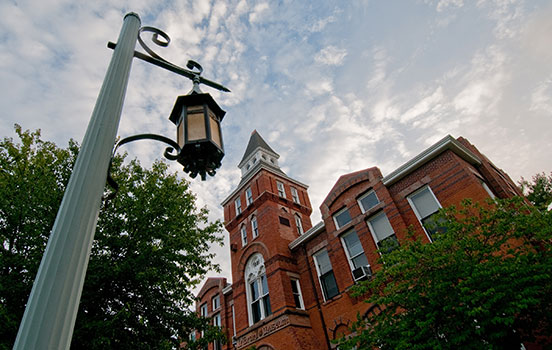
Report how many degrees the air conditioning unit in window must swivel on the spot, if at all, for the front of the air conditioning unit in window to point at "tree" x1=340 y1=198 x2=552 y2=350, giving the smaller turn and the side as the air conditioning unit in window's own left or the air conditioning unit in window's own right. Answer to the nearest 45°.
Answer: approximately 45° to the air conditioning unit in window's own left

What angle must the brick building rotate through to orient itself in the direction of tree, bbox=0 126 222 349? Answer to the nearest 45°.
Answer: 0° — it already faces it

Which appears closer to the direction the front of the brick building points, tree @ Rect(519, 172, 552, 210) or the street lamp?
the street lamp

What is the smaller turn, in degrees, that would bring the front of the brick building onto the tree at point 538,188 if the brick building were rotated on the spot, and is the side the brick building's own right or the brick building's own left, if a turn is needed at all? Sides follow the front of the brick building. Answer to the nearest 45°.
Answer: approximately 180°

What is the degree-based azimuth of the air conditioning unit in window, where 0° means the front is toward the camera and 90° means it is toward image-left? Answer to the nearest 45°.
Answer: approximately 45°

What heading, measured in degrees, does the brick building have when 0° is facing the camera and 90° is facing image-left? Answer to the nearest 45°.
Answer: approximately 45°

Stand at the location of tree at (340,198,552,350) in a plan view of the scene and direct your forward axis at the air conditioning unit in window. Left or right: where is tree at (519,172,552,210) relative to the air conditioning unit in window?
right
